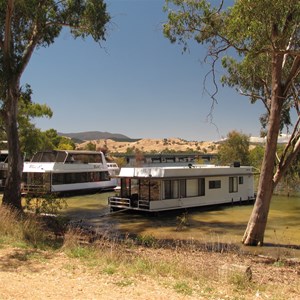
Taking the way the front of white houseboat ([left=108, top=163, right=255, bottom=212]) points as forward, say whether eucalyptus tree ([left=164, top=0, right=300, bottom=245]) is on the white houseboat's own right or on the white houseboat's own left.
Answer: on the white houseboat's own left

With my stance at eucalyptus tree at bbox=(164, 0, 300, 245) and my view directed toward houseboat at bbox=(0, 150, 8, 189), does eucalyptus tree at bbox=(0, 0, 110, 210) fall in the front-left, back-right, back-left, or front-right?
front-left

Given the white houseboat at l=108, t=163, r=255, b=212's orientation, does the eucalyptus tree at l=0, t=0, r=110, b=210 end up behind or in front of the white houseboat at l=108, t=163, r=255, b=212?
in front

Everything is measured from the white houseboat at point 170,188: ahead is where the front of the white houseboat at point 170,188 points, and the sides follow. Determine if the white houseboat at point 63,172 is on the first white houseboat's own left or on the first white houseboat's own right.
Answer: on the first white houseboat's own right

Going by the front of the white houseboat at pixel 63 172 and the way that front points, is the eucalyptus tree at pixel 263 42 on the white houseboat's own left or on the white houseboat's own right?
on the white houseboat's own left

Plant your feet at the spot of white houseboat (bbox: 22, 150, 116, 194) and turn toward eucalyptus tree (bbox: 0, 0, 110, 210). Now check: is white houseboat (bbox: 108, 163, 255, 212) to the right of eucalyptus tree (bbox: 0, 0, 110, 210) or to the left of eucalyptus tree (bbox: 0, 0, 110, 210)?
left

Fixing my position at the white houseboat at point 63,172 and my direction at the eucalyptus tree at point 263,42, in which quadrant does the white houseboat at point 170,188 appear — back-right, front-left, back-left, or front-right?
front-left

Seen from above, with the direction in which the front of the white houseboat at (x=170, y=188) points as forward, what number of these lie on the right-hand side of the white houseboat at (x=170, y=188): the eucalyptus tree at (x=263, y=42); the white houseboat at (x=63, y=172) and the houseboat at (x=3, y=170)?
2

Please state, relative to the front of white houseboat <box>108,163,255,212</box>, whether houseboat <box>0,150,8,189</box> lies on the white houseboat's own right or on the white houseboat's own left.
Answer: on the white houseboat's own right

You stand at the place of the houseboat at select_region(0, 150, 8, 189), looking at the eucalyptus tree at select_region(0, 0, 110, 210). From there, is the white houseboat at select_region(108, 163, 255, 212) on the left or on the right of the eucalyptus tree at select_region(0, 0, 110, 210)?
left

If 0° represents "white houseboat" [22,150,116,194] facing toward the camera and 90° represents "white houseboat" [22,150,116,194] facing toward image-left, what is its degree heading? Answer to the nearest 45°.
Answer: approximately 45°

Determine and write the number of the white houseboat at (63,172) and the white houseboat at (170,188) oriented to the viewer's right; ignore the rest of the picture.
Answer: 0
